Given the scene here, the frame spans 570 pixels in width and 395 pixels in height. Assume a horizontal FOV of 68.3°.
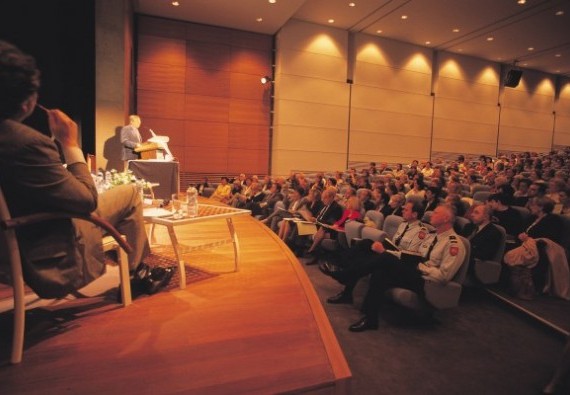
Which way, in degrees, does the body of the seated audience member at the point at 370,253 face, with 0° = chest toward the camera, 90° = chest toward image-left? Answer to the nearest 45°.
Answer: approximately 90°

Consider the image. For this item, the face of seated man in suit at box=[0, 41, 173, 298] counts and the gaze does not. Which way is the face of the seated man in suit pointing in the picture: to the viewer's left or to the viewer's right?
to the viewer's right

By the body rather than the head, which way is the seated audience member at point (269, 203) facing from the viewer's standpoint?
to the viewer's left

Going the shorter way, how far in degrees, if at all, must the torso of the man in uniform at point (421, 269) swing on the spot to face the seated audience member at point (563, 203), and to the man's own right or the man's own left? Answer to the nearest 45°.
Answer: approximately 135° to the man's own right

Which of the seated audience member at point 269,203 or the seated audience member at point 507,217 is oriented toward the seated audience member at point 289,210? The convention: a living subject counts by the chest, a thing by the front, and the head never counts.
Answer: the seated audience member at point 507,217

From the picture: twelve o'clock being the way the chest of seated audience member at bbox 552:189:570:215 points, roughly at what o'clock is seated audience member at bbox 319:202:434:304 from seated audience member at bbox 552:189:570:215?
seated audience member at bbox 319:202:434:304 is roughly at 10 o'clock from seated audience member at bbox 552:189:570:215.

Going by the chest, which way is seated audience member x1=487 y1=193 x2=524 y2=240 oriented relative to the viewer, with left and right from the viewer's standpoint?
facing to the left of the viewer

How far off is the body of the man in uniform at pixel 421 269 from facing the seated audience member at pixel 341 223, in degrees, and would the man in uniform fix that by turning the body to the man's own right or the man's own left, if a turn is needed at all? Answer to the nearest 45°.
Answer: approximately 45° to the man's own right

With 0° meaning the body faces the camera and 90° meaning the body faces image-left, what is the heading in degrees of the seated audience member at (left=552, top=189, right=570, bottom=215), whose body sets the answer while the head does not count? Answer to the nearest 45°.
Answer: approximately 90°

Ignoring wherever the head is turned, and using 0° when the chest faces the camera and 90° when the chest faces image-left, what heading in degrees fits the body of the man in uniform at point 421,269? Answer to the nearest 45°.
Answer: approximately 90°

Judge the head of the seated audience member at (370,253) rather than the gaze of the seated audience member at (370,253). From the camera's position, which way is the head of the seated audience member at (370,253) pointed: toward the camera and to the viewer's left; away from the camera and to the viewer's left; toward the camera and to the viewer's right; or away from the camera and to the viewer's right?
toward the camera and to the viewer's left

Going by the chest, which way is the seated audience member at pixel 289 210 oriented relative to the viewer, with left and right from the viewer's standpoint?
facing to the left of the viewer

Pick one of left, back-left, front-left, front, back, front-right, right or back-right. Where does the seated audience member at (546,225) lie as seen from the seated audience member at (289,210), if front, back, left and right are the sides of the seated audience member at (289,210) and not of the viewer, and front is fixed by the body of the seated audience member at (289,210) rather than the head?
back-left
